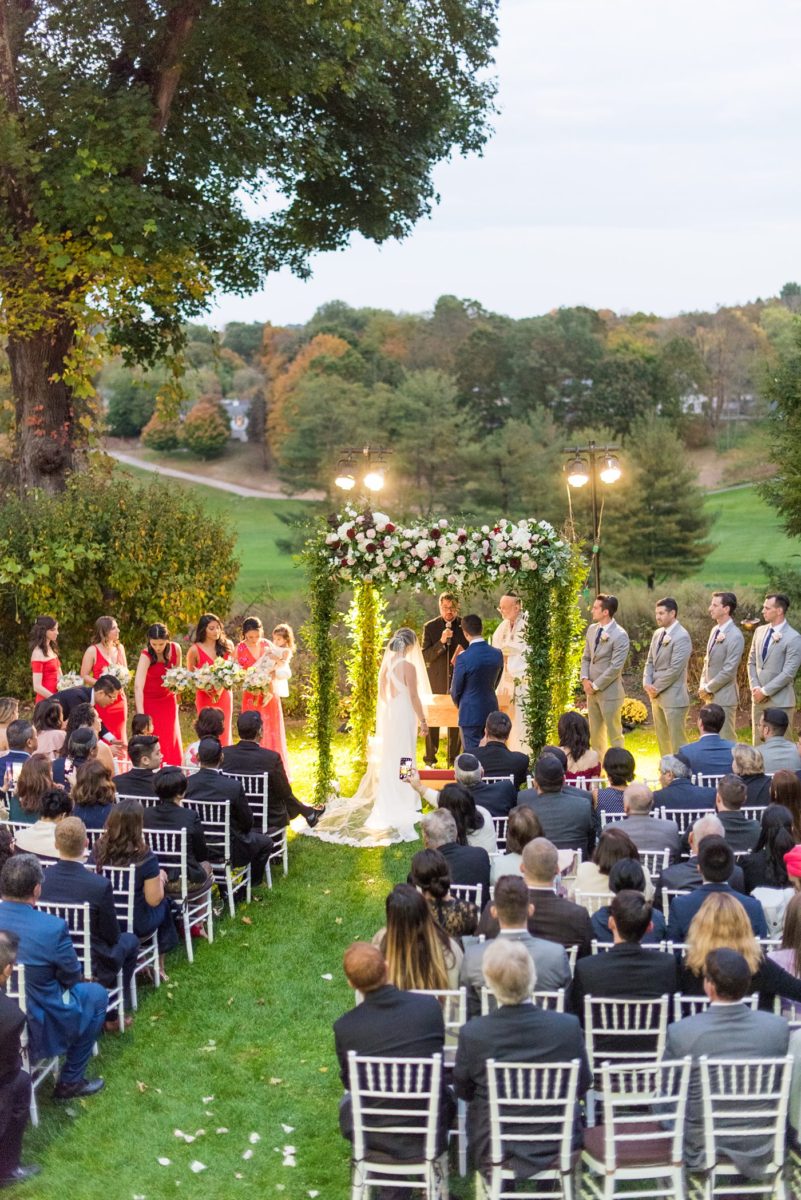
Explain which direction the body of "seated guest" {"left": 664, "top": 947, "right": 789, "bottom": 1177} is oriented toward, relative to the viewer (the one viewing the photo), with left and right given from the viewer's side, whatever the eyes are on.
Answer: facing away from the viewer

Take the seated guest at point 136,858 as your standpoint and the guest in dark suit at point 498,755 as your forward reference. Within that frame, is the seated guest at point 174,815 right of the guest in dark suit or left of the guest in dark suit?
left

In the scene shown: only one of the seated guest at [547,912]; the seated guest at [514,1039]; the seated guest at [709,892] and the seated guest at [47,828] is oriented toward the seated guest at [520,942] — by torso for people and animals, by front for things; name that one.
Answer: the seated guest at [514,1039]

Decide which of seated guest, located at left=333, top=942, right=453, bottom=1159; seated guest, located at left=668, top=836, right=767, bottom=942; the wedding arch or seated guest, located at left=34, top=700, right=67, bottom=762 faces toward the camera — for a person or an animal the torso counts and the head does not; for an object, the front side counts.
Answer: the wedding arch

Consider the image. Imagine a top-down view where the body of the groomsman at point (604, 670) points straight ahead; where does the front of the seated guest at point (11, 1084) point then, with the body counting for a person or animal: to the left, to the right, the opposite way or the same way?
the opposite way

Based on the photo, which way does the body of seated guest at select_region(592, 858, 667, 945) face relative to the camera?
away from the camera

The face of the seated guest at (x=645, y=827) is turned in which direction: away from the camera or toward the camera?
away from the camera

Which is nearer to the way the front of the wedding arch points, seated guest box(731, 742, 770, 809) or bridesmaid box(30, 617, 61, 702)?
the seated guest

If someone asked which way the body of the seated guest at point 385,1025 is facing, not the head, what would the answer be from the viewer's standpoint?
away from the camera

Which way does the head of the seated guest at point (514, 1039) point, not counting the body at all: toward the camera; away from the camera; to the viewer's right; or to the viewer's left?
away from the camera

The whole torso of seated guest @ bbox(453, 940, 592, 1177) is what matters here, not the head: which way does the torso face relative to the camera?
away from the camera

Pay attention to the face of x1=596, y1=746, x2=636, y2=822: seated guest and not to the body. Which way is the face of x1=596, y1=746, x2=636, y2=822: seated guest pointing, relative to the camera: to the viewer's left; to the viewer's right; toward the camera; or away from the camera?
away from the camera

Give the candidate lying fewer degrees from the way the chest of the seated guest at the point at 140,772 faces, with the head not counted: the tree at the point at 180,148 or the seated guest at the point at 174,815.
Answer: the tree
